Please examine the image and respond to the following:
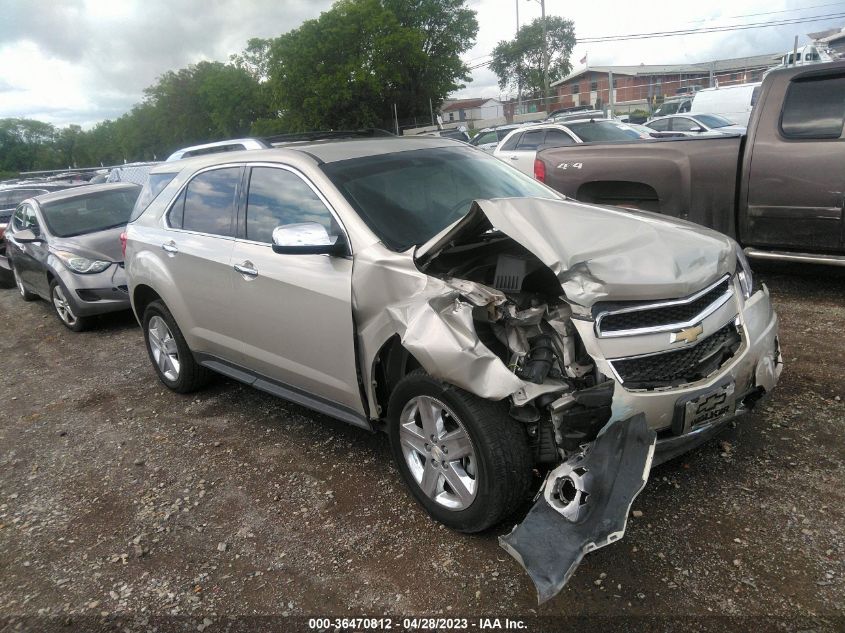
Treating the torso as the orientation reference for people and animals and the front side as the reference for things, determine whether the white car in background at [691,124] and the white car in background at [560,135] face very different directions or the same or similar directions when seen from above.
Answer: same or similar directions

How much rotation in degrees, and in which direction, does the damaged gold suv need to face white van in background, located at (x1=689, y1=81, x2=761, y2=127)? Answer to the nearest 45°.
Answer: approximately 90° to its left

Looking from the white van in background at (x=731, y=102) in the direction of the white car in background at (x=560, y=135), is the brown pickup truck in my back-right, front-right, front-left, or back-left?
front-left

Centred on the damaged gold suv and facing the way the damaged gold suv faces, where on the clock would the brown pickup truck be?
The brown pickup truck is roughly at 9 o'clock from the damaged gold suv.

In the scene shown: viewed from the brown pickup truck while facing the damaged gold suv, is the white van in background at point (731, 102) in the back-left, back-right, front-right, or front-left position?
back-right

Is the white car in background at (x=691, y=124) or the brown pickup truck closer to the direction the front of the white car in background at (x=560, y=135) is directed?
the brown pickup truck

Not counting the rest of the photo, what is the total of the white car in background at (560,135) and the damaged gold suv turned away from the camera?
0

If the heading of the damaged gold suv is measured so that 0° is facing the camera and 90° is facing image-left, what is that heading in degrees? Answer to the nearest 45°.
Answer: approximately 315°

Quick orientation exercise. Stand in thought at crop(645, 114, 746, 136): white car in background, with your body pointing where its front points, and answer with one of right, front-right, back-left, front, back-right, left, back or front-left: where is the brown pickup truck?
front-right
